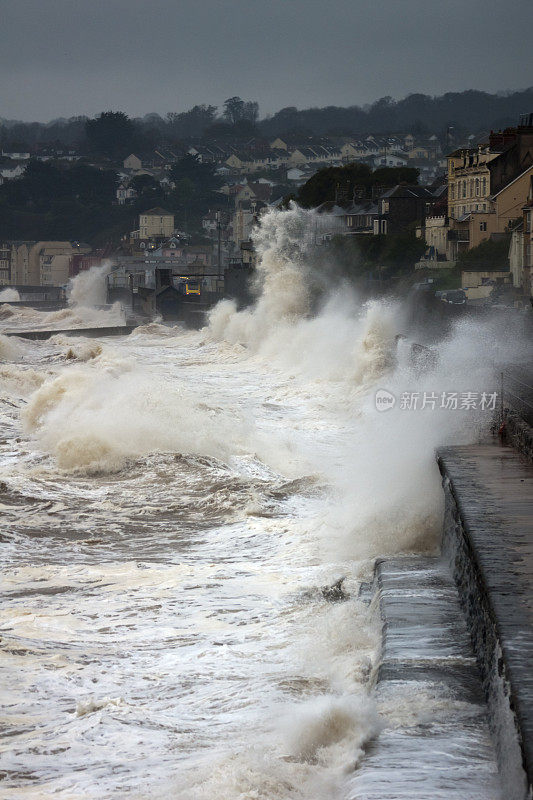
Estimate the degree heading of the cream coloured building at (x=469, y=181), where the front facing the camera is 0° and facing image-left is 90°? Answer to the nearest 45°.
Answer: approximately 45°

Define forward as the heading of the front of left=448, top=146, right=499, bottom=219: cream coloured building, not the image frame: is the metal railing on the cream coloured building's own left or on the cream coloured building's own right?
on the cream coloured building's own left

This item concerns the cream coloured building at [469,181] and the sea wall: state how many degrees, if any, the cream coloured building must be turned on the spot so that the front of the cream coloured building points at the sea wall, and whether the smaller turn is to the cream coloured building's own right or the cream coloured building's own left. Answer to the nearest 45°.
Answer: approximately 45° to the cream coloured building's own left
